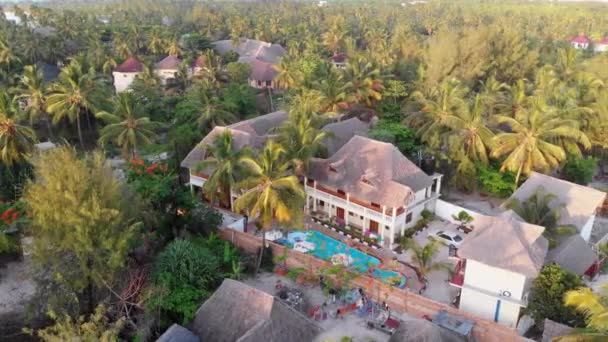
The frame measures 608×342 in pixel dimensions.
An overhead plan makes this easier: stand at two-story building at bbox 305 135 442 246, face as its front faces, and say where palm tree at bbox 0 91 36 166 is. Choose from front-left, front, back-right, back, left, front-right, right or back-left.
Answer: front-right

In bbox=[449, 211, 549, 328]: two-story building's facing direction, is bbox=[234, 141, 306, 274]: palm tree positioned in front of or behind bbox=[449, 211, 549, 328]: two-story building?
in front

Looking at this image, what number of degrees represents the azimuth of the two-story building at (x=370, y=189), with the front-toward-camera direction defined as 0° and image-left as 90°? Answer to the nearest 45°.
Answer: approximately 45°

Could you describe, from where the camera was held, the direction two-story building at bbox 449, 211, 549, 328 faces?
facing to the left of the viewer

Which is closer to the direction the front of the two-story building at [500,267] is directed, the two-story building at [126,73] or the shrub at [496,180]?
the two-story building

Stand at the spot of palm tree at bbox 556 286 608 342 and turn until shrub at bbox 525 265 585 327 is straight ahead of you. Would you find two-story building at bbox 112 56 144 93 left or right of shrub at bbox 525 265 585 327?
left

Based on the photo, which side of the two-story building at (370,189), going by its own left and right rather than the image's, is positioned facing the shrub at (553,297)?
left

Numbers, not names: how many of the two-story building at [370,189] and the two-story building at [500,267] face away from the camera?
0

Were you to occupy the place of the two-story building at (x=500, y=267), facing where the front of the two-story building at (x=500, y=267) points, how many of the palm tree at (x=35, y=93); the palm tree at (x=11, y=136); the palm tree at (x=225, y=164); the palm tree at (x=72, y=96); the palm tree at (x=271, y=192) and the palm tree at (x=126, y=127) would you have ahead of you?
6

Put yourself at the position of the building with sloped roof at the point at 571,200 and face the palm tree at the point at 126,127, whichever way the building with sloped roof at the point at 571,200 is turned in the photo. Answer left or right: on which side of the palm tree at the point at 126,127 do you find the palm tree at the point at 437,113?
right

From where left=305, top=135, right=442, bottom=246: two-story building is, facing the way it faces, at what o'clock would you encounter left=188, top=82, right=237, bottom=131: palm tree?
The palm tree is roughly at 3 o'clock from the two-story building.

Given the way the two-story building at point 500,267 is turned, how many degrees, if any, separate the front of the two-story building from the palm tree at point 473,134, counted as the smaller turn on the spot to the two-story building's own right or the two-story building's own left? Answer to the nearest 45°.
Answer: approximately 90° to the two-story building's own right

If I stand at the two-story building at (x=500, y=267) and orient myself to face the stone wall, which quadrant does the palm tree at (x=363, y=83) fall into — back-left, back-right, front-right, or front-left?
front-right
